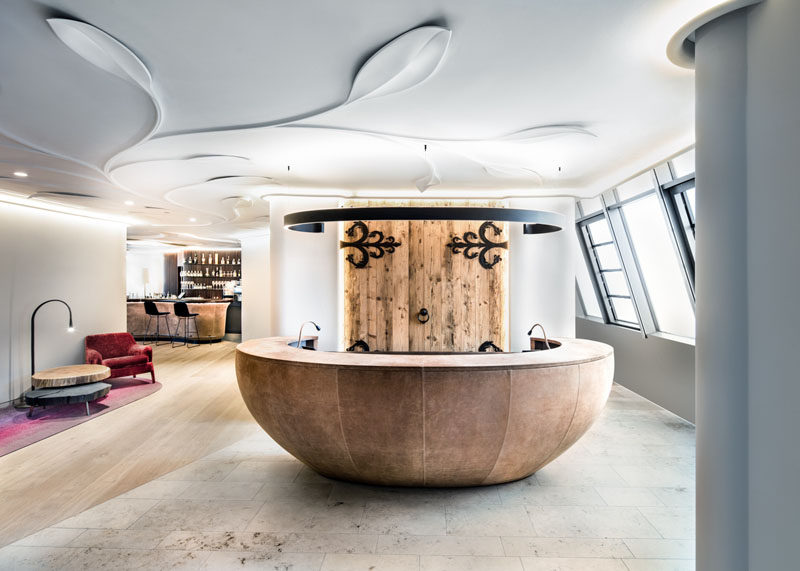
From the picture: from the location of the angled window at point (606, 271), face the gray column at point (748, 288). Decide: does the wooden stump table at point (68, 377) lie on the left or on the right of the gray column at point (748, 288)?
right

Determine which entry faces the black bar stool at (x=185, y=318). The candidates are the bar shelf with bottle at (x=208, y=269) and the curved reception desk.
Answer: the bar shelf with bottle

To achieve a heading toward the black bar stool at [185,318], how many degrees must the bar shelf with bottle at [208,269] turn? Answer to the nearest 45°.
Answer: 0° — it already faces it

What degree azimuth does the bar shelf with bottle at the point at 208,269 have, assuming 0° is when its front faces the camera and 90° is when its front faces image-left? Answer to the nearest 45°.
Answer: approximately 0°

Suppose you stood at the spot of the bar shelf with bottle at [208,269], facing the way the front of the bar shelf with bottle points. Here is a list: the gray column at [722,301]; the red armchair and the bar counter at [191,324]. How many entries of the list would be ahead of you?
3

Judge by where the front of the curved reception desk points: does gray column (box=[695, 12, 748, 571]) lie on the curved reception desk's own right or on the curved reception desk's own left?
on the curved reception desk's own left

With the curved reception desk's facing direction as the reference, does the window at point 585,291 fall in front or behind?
behind

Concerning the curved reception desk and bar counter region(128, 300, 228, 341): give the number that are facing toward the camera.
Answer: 2
